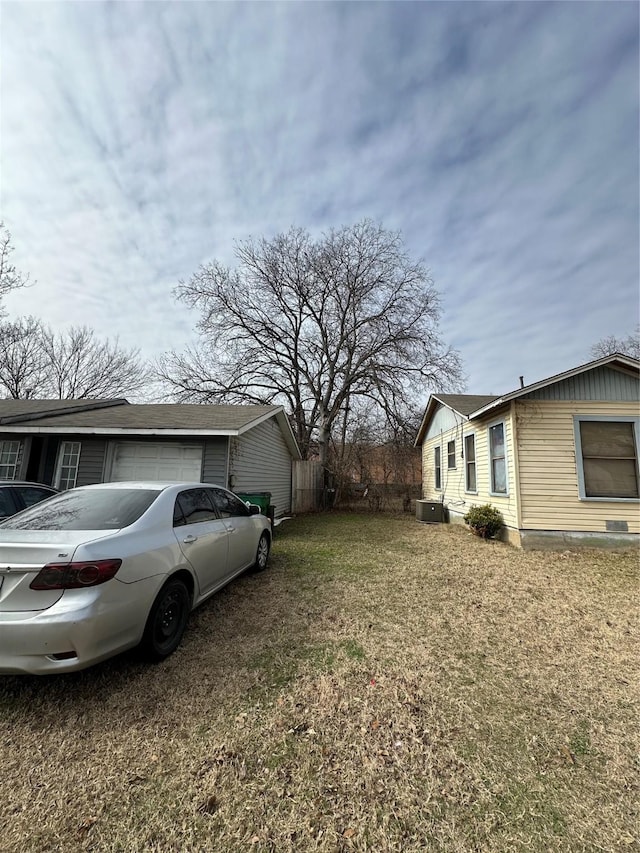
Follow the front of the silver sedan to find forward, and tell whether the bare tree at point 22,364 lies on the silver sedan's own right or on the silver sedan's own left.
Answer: on the silver sedan's own left

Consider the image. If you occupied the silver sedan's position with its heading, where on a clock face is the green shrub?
The green shrub is roughly at 1 o'clock from the silver sedan.

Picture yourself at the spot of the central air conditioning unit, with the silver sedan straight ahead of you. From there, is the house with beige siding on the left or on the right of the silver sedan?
left

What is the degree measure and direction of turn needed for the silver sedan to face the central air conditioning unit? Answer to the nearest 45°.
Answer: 0° — it already faces it

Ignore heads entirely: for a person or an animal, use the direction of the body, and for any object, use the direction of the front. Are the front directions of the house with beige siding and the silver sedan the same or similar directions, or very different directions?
very different directions

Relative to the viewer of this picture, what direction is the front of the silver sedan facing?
facing away from the viewer and to the right of the viewer
